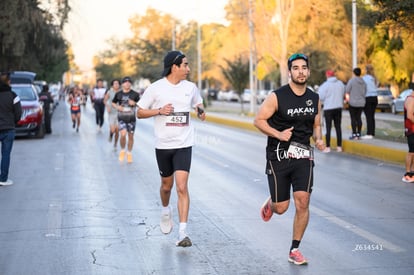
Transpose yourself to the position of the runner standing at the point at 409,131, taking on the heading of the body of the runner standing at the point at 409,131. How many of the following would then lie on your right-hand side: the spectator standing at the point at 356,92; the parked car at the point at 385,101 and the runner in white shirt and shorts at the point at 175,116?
2

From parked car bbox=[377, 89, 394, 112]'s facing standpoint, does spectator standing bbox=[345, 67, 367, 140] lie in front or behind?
behind

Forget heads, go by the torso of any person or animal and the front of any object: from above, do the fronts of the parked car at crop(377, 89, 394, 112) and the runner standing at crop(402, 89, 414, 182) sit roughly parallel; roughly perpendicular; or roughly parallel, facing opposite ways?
roughly perpendicular

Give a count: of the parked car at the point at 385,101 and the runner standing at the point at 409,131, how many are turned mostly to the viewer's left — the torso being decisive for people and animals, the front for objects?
1

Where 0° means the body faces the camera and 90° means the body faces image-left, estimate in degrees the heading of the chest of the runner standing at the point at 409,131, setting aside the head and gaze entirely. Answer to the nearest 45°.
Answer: approximately 90°

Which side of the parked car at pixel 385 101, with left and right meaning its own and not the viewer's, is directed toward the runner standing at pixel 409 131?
back

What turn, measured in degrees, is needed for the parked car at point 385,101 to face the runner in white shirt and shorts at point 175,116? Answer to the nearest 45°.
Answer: approximately 180°

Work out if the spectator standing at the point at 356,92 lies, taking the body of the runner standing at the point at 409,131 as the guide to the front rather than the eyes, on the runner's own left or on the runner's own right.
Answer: on the runner's own right

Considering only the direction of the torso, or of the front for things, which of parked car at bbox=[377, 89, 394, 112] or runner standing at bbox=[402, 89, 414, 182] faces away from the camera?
the parked car

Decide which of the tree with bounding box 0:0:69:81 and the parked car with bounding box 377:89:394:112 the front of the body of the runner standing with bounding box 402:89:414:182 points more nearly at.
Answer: the tree

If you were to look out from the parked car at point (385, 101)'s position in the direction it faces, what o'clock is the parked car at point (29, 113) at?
the parked car at point (29, 113) is roughly at 7 o'clock from the parked car at point (385, 101).

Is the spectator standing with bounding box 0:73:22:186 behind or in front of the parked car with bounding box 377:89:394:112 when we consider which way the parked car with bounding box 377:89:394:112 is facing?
behind

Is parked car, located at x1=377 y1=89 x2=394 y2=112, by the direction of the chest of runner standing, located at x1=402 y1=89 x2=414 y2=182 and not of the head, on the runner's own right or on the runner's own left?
on the runner's own right

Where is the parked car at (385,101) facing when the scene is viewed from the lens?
facing away from the viewer
